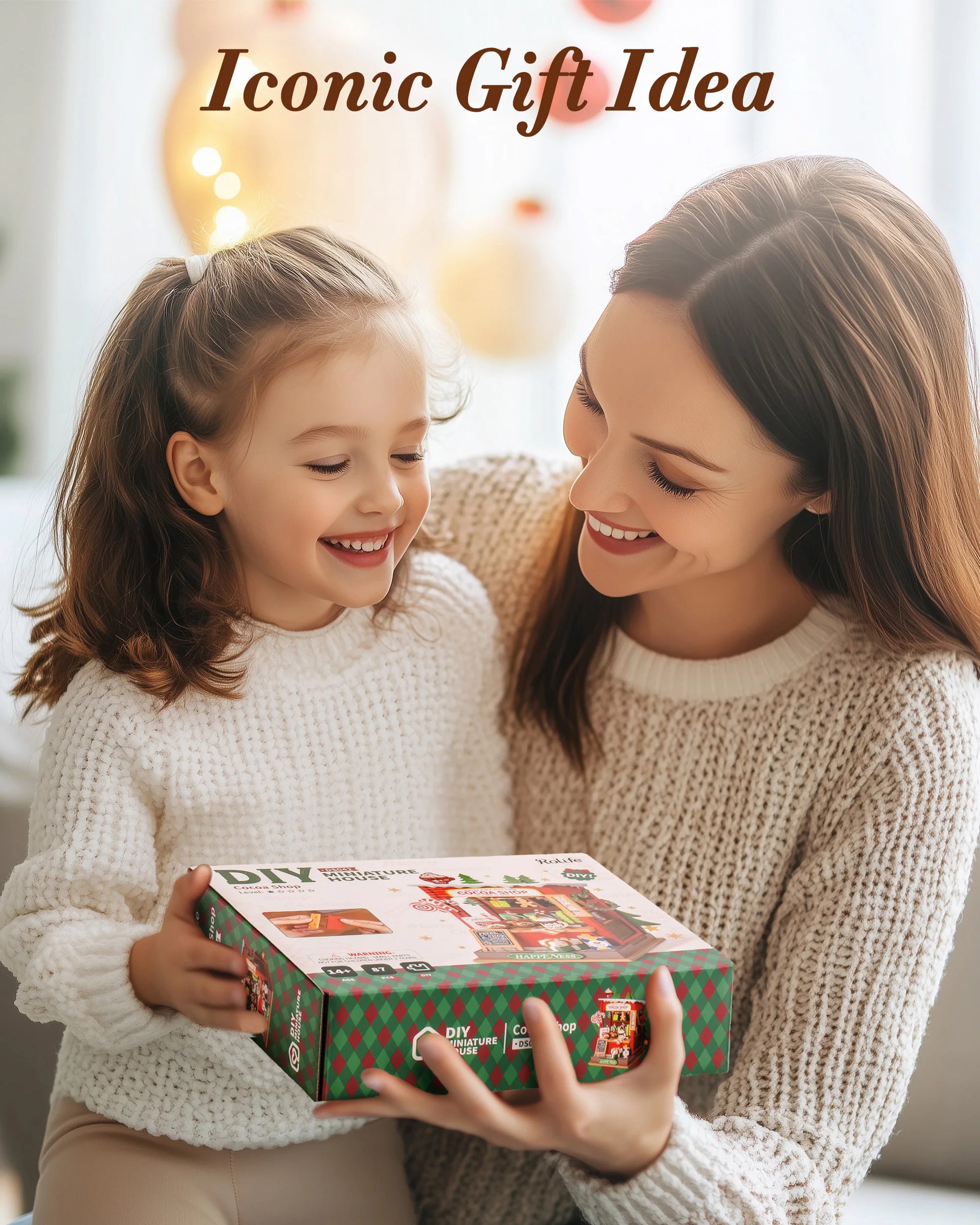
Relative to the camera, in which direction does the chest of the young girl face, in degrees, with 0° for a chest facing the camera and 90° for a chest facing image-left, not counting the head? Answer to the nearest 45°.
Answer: approximately 315°

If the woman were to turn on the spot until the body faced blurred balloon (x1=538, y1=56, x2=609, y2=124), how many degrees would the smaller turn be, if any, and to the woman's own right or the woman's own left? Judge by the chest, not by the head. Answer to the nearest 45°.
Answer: approximately 135° to the woman's own right

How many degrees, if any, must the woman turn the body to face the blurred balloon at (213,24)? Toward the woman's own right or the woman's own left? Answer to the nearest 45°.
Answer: approximately 90° to the woman's own right

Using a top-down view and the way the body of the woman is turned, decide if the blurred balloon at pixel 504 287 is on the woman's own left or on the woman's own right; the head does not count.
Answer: on the woman's own right

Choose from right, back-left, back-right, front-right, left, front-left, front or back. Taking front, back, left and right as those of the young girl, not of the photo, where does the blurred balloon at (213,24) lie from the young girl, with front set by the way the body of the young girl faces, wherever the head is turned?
back-left

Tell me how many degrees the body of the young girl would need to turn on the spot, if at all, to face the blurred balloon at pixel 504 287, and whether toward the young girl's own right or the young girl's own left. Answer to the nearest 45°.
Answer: approximately 135° to the young girl's own left

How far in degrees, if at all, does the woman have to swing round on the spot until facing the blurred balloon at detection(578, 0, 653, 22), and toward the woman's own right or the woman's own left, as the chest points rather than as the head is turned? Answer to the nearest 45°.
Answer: approximately 135° to the woman's own right

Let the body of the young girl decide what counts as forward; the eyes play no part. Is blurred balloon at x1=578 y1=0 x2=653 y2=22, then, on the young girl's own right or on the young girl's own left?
on the young girl's own left
